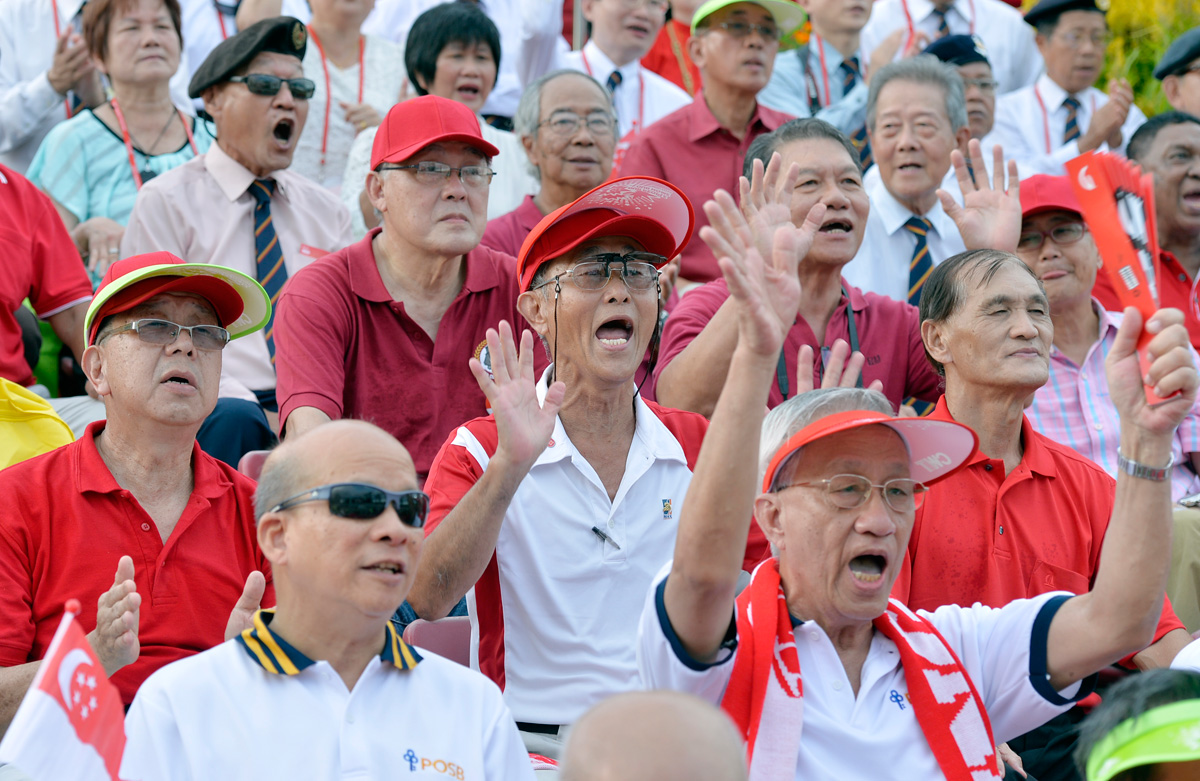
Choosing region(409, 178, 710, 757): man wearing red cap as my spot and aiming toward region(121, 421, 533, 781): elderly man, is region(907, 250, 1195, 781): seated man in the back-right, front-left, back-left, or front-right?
back-left

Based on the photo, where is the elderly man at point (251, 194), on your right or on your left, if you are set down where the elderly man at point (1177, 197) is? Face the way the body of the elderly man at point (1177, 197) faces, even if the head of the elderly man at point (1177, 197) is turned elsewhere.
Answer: on your right

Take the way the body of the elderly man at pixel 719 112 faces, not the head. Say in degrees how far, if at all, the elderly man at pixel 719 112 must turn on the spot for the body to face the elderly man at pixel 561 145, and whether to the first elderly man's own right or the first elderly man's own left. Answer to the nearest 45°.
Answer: approximately 90° to the first elderly man's own right

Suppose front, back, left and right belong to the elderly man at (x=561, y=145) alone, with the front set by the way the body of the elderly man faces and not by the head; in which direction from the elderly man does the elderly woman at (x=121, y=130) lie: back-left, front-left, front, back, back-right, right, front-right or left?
back-right

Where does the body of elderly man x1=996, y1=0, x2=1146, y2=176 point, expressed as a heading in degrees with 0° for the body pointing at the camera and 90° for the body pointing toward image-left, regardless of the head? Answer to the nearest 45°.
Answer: approximately 315°

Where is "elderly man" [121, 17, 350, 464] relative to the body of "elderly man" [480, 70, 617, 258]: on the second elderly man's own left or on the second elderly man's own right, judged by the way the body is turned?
on the second elderly man's own right

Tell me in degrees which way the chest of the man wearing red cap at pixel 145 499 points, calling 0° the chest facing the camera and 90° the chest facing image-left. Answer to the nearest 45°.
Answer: approximately 315°

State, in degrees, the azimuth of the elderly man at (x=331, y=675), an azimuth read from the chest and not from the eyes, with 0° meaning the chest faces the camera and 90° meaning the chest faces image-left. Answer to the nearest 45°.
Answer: approximately 315°

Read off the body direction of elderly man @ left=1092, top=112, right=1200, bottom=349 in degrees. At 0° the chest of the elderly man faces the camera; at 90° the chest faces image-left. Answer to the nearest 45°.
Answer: approximately 315°

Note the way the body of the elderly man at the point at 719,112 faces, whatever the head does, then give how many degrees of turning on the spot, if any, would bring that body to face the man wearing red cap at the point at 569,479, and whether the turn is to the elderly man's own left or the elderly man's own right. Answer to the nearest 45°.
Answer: approximately 45° to the elderly man's own right
